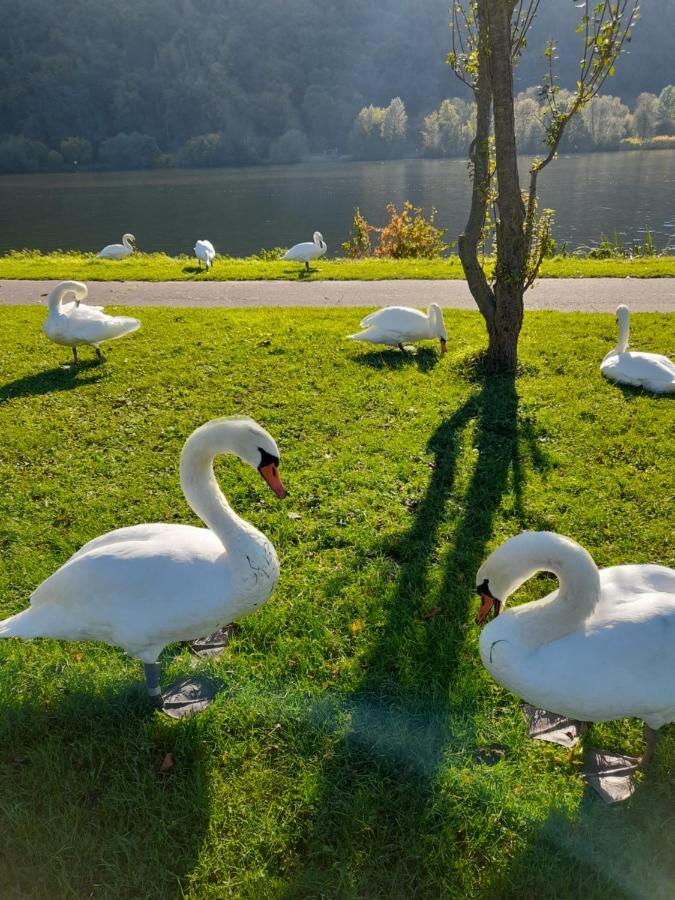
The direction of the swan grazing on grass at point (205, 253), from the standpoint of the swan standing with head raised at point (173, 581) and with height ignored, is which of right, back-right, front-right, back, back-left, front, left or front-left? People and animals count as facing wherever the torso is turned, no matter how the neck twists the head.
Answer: left

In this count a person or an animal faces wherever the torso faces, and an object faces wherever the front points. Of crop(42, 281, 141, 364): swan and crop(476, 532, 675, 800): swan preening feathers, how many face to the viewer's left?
2

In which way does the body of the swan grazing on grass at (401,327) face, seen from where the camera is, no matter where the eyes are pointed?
to the viewer's right

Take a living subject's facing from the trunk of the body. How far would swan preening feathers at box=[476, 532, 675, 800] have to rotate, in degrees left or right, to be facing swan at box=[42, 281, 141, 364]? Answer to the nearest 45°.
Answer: approximately 45° to its right

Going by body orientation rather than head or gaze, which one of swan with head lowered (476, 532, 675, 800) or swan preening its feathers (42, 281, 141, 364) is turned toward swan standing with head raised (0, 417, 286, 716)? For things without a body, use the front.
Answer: swan with head lowered (476, 532, 675, 800)

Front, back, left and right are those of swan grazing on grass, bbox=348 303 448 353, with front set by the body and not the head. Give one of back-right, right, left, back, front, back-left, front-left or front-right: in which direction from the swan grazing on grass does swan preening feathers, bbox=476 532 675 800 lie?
right

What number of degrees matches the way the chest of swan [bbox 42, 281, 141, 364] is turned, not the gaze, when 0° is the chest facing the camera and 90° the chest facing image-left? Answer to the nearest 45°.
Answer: approximately 90°

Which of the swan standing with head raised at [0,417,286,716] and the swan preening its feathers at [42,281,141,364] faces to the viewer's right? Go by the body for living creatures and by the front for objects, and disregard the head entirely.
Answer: the swan standing with head raised

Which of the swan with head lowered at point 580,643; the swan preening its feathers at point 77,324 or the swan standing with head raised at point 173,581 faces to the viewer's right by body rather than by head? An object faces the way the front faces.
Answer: the swan standing with head raised at point 173,581

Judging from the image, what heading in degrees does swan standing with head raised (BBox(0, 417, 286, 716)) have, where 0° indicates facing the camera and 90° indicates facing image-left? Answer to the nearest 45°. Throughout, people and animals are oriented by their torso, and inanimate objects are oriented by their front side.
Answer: approximately 270°

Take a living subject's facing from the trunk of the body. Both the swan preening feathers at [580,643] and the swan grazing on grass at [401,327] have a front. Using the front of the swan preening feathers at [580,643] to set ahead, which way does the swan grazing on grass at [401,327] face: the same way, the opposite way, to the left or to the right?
the opposite way

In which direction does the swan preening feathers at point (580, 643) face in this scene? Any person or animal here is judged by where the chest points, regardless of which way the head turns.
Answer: to the viewer's left
